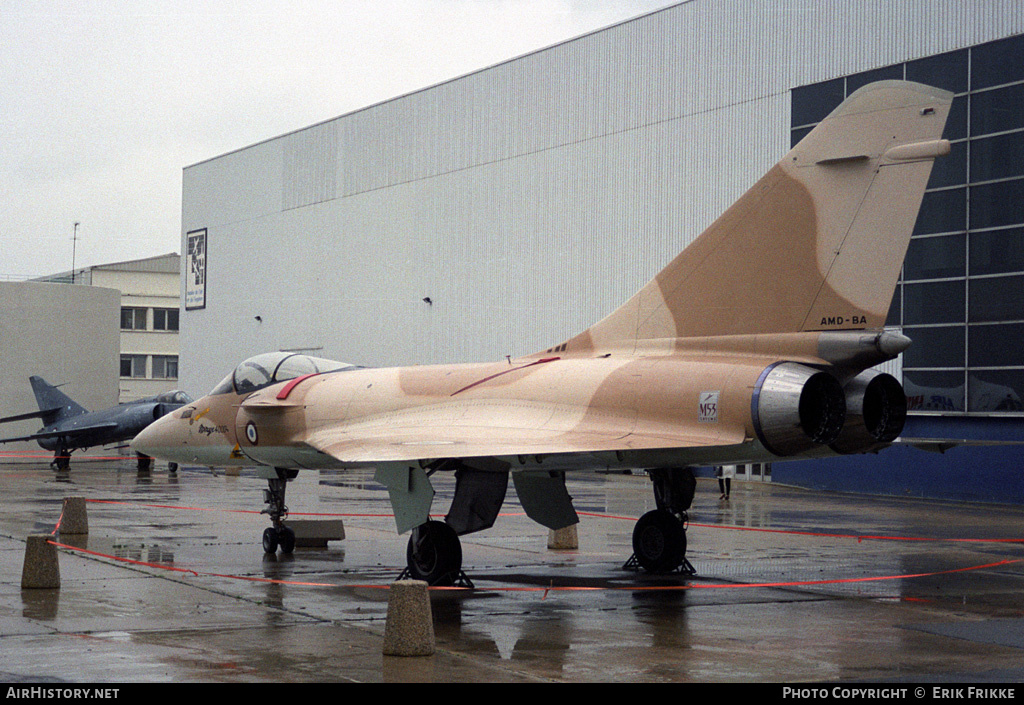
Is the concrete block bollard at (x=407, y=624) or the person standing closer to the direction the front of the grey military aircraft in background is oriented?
the person standing

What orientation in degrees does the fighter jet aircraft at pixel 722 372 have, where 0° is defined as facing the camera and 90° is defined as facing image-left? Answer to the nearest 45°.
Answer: approximately 135°

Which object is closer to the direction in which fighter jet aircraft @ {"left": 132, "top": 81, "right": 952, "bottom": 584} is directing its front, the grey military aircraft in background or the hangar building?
the grey military aircraft in background

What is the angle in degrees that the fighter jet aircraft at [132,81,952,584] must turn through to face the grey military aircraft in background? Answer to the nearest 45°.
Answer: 0° — it already faces it

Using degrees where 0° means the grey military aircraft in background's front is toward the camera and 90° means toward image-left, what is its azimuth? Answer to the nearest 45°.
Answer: approximately 315°

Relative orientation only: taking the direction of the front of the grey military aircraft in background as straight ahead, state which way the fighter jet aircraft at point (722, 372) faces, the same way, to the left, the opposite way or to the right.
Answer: the opposite way

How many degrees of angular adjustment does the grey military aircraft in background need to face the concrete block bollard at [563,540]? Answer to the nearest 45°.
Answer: approximately 45° to its right

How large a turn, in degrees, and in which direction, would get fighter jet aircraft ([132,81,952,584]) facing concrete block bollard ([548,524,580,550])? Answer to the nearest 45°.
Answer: approximately 45° to its right

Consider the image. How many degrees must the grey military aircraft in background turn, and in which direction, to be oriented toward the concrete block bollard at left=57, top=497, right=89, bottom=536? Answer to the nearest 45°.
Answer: approximately 45° to its right

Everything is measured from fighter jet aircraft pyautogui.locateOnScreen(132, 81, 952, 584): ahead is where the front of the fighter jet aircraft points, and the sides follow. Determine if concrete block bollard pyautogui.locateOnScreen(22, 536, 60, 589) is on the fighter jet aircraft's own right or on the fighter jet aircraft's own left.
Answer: on the fighter jet aircraft's own left

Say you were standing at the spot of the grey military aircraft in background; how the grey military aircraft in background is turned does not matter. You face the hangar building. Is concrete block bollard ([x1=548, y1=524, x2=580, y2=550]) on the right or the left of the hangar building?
right
